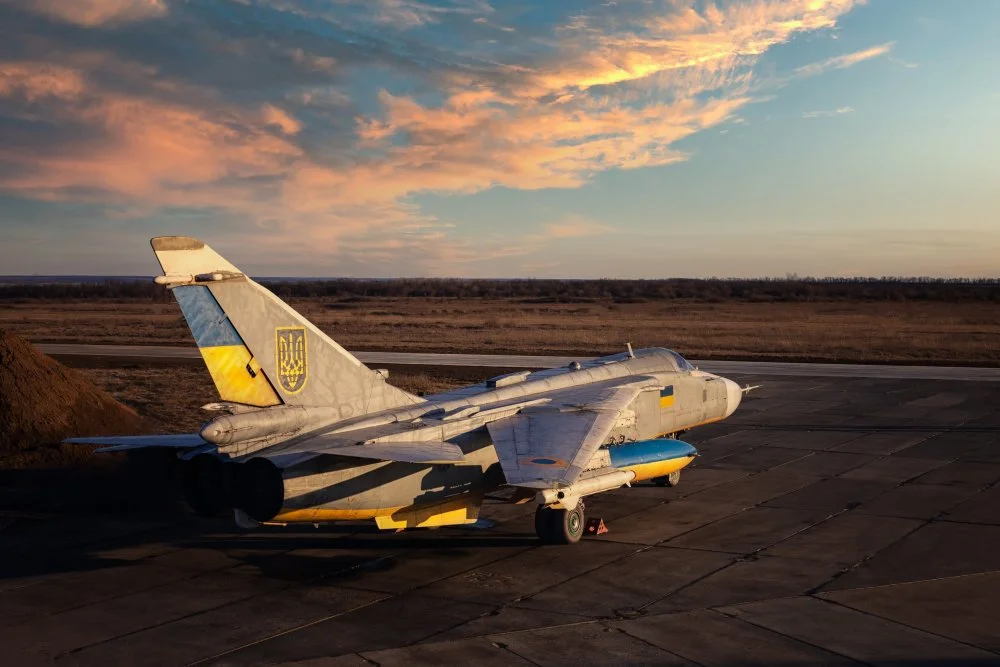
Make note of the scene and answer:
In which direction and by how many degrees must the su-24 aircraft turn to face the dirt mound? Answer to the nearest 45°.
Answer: approximately 90° to its left

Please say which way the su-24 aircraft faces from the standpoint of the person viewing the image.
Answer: facing away from the viewer and to the right of the viewer
